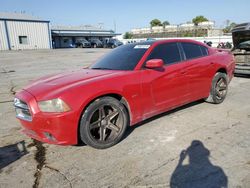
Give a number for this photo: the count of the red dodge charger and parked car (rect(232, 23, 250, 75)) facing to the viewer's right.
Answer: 0

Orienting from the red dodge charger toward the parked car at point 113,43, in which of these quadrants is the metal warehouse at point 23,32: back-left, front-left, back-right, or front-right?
front-left

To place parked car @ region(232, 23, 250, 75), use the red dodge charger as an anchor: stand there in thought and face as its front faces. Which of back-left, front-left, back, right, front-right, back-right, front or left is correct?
back

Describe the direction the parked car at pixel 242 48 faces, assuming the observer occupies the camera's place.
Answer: facing the viewer

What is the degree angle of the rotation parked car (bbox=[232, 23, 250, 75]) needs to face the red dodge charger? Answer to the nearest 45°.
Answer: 0° — it already faces it

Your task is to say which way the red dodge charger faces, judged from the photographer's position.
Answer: facing the viewer and to the left of the viewer
